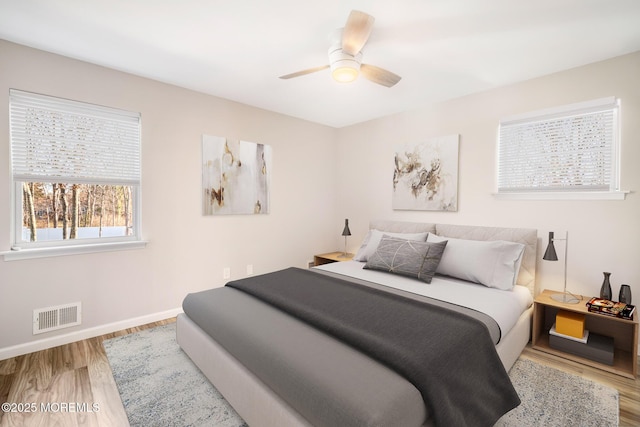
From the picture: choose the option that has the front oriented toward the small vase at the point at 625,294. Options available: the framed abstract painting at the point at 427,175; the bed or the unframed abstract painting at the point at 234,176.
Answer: the unframed abstract painting at the point at 234,176

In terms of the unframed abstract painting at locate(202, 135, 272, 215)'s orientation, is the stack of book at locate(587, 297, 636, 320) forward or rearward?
forward

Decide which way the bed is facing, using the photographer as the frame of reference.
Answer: facing the viewer and to the left of the viewer

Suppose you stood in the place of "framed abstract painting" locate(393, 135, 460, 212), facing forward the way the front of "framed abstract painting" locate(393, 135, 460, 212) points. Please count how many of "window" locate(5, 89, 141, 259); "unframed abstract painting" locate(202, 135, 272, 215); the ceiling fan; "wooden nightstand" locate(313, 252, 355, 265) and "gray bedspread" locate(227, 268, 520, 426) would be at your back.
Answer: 0

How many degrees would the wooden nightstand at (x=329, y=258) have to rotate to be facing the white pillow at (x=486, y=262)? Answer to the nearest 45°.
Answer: approximately 90° to its left

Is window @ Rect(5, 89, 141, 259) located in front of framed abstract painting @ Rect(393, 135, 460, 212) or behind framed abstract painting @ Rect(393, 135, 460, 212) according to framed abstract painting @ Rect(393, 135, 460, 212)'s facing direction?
in front

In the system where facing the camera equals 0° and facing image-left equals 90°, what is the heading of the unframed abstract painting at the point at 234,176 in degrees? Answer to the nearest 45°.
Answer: approximately 315°

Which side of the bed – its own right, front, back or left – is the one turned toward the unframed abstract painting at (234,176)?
right

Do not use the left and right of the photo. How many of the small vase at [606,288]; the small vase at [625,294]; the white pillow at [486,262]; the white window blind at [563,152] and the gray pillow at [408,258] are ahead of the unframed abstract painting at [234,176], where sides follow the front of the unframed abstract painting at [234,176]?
5

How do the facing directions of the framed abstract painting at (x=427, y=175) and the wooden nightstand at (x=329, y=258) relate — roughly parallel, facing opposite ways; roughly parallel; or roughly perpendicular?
roughly parallel

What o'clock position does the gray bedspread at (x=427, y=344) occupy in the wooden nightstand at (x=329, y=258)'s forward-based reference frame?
The gray bedspread is roughly at 10 o'clock from the wooden nightstand.

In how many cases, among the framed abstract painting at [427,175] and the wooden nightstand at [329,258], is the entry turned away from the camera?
0

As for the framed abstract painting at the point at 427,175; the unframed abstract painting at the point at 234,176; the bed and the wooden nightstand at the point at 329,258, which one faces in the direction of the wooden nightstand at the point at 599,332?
the unframed abstract painting at the point at 234,176

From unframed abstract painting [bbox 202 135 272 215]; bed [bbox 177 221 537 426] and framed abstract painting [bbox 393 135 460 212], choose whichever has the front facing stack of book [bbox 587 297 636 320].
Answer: unframed abstract painting [bbox 202 135 272 215]

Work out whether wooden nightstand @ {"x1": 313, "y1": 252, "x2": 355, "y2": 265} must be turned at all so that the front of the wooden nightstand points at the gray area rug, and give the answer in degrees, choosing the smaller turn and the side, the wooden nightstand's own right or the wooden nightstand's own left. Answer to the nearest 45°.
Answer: approximately 45° to the wooden nightstand's own left

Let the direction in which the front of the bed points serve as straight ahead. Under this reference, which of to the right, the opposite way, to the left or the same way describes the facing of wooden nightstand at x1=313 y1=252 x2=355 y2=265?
the same way

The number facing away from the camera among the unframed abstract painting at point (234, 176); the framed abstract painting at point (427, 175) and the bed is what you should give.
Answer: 0

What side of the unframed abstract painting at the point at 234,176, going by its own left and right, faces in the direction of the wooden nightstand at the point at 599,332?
front

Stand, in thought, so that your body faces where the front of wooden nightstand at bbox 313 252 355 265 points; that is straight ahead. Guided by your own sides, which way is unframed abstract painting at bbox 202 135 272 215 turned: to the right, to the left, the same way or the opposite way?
to the left

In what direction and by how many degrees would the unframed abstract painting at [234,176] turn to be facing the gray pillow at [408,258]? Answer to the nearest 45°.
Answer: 0° — it already faces it
